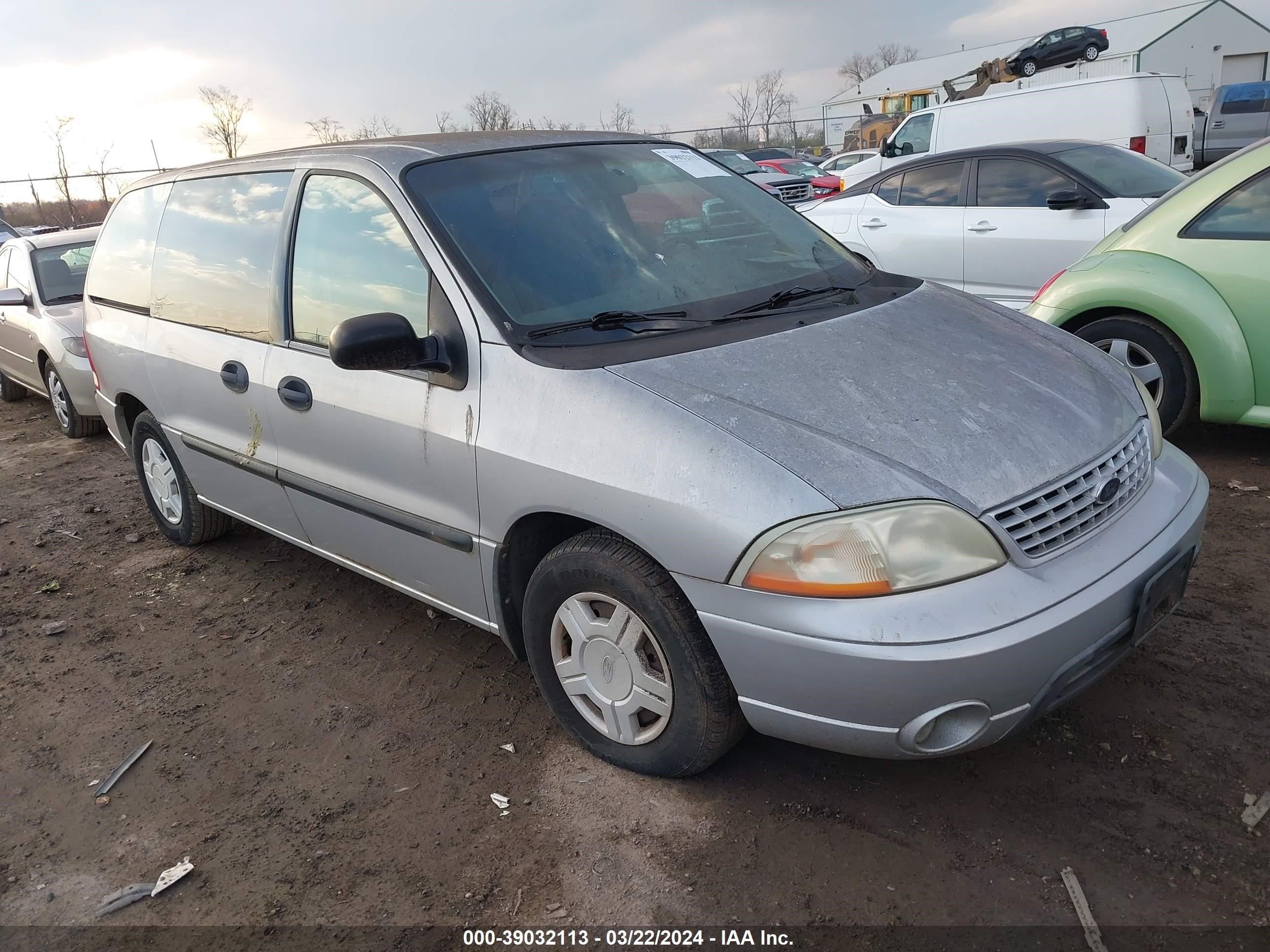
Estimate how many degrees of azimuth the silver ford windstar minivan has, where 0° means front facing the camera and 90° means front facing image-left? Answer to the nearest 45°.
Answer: approximately 315°

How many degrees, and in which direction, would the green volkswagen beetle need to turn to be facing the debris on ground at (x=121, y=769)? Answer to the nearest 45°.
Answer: approximately 135° to its right

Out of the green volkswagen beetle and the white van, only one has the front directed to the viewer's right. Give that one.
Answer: the green volkswagen beetle

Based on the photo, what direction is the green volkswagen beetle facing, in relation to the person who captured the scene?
facing to the right of the viewer

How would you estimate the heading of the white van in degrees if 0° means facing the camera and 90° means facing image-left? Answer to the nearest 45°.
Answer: approximately 135°

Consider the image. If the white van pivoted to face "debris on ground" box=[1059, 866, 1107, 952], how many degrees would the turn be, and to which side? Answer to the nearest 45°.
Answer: approximately 135° to its left

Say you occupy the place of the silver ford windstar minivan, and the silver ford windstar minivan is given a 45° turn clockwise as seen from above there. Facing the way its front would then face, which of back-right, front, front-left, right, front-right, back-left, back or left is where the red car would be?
back

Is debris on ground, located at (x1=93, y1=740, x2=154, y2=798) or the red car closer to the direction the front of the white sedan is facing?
the debris on ground

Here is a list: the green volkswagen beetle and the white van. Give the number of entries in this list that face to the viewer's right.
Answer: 1

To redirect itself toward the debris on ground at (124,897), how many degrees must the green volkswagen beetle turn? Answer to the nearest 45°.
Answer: approximately 135° to its right

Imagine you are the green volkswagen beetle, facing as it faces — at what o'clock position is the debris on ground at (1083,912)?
The debris on ground is roughly at 3 o'clock from the green volkswagen beetle.

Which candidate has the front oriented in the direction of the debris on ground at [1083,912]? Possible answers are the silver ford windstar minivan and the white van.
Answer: the silver ford windstar minivan

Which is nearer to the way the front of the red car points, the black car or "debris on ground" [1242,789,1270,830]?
the debris on ground
